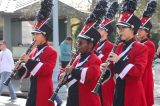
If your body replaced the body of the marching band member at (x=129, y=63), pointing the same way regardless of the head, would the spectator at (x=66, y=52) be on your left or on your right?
on your right

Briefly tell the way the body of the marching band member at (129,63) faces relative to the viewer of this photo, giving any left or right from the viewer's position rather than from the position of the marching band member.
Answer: facing the viewer and to the left of the viewer

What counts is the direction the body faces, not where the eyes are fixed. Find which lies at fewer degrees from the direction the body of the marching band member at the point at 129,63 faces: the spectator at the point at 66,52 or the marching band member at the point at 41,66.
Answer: the marching band member

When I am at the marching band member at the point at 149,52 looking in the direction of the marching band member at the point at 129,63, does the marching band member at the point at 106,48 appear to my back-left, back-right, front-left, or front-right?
front-right

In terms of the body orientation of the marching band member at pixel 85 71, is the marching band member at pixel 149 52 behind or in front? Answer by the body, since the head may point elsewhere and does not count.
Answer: behind

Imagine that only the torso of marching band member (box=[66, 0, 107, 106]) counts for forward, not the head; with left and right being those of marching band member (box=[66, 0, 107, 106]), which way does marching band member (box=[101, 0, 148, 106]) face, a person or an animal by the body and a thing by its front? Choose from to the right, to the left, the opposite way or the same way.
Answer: the same way

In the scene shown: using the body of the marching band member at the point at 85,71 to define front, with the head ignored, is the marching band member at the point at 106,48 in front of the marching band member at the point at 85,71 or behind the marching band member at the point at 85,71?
behind

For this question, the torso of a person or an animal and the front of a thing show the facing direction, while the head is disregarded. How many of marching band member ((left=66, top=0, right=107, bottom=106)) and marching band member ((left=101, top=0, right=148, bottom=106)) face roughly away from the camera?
0
